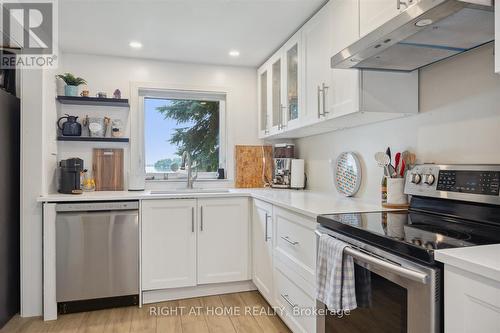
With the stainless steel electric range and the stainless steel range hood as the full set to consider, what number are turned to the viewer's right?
0

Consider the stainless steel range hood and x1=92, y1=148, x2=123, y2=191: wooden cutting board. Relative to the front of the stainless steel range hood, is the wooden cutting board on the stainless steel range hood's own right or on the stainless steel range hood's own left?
on the stainless steel range hood's own right

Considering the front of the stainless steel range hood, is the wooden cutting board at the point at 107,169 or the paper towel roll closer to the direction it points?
the wooden cutting board

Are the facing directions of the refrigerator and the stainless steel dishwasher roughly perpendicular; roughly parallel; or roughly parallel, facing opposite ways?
roughly perpendicular

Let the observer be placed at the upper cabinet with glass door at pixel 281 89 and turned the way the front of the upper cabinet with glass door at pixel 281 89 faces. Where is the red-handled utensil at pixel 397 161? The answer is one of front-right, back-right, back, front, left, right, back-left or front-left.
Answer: left

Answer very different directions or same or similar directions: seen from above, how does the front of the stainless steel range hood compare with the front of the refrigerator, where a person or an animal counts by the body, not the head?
very different directions

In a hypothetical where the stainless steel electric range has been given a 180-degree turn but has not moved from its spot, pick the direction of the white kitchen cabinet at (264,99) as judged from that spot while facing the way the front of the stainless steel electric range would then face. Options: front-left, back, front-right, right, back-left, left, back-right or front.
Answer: left

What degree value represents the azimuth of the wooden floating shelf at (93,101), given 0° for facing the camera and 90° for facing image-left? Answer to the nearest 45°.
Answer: approximately 0°

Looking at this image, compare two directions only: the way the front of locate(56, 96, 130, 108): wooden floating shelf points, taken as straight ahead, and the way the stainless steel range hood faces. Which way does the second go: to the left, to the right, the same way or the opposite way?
to the right

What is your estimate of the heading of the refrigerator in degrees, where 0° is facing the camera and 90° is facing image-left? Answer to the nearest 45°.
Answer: approximately 270°

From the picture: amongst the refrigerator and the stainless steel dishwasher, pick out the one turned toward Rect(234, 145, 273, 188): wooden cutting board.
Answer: the refrigerator

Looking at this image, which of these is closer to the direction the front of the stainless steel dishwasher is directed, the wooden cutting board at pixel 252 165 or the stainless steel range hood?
the stainless steel range hood

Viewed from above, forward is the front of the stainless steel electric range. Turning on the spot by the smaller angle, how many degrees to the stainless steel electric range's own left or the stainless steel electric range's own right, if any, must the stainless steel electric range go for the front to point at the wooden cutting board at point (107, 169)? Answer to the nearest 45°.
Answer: approximately 45° to the stainless steel electric range's own right

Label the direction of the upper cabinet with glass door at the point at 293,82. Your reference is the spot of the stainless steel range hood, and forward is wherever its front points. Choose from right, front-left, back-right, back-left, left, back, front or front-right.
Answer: right

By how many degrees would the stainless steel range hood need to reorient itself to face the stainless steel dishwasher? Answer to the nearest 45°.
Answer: approximately 45° to its right
